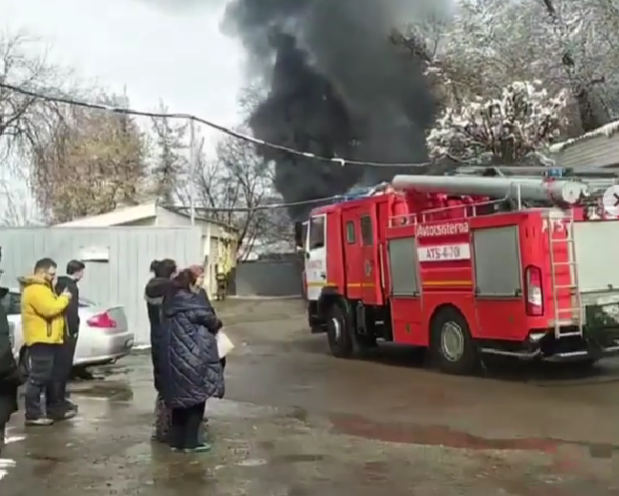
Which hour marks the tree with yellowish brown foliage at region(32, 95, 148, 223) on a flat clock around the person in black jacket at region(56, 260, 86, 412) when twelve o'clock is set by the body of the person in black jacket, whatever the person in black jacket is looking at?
The tree with yellowish brown foliage is roughly at 9 o'clock from the person in black jacket.

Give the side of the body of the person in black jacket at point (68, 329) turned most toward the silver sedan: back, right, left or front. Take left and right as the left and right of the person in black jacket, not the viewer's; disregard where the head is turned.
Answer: left

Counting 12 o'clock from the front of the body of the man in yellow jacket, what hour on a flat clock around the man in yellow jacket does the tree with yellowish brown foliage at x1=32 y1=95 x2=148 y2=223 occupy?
The tree with yellowish brown foliage is roughly at 9 o'clock from the man in yellow jacket.

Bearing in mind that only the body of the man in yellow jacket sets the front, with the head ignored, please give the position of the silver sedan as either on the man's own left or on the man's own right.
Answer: on the man's own left

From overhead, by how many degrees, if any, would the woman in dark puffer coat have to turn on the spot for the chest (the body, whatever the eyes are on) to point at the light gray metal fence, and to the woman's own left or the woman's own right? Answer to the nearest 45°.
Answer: approximately 45° to the woman's own left

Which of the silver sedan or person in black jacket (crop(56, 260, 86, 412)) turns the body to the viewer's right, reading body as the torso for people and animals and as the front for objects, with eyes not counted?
the person in black jacket

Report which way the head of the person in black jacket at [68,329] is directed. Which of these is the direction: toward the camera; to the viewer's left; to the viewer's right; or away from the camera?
to the viewer's right

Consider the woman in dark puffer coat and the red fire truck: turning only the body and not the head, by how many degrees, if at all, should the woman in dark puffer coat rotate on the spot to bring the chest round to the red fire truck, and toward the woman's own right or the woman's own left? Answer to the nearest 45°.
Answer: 0° — they already face it

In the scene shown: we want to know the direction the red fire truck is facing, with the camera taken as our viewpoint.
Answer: facing away from the viewer and to the left of the viewer

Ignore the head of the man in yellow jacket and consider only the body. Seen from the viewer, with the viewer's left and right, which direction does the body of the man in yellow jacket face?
facing to the right of the viewer

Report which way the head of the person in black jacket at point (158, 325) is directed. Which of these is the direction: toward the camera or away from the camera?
away from the camera

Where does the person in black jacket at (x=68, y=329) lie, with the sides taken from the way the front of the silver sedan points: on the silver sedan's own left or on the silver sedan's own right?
on the silver sedan's own left

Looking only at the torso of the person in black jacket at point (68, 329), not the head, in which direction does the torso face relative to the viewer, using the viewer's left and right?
facing to the right of the viewer

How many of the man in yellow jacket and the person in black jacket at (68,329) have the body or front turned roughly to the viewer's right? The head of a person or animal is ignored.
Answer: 2

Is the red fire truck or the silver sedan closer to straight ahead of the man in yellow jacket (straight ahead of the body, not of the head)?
the red fire truck

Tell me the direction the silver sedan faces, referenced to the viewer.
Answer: facing away from the viewer and to the left of the viewer
